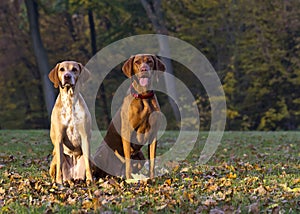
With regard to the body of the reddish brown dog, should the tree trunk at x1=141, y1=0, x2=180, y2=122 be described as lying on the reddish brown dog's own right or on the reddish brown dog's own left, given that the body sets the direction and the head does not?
on the reddish brown dog's own left

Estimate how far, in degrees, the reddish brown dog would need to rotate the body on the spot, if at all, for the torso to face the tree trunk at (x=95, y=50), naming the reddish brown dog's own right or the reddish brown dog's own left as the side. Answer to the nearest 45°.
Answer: approximately 135° to the reddish brown dog's own left

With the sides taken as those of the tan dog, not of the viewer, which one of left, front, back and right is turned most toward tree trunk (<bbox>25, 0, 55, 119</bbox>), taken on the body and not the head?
back

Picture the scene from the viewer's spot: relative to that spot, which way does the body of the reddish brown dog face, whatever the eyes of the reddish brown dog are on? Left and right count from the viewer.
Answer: facing the viewer and to the right of the viewer

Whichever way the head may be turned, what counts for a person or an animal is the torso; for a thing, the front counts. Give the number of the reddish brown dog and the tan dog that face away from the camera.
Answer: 0

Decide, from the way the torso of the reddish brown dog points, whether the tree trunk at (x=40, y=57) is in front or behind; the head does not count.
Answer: behind

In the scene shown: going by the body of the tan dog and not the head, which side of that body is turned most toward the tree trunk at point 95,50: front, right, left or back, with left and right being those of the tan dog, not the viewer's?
back

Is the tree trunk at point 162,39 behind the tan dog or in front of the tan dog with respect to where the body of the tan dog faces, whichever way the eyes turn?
behind

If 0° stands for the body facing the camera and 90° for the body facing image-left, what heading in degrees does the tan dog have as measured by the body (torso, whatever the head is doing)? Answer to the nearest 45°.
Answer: approximately 0°
